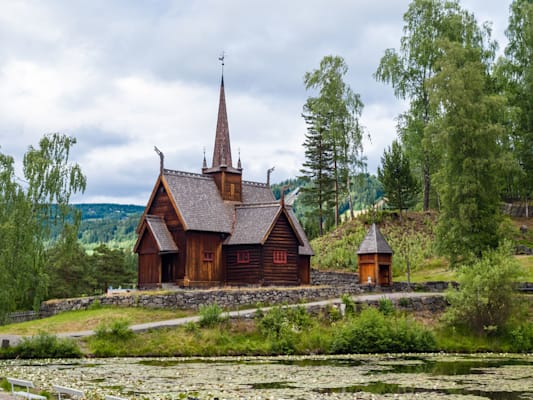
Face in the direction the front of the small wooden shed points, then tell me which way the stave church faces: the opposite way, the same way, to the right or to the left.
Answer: to the right

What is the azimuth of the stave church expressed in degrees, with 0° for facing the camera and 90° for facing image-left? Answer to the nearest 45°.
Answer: approximately 45°

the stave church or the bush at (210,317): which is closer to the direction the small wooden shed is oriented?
the bush

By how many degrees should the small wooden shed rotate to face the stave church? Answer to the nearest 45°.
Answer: approximately 135° to its right

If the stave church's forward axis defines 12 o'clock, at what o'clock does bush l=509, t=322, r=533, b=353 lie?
The bush is roughly at 9 o'clock from the stave church.

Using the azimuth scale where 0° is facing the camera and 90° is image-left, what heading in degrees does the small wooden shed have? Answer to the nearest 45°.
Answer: approximately 315°

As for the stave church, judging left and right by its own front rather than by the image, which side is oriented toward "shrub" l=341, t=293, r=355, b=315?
left

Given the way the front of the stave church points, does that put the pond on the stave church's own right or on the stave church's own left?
on the stave church's own left

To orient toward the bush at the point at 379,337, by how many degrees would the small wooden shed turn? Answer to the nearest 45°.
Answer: approximately 45° to its right
